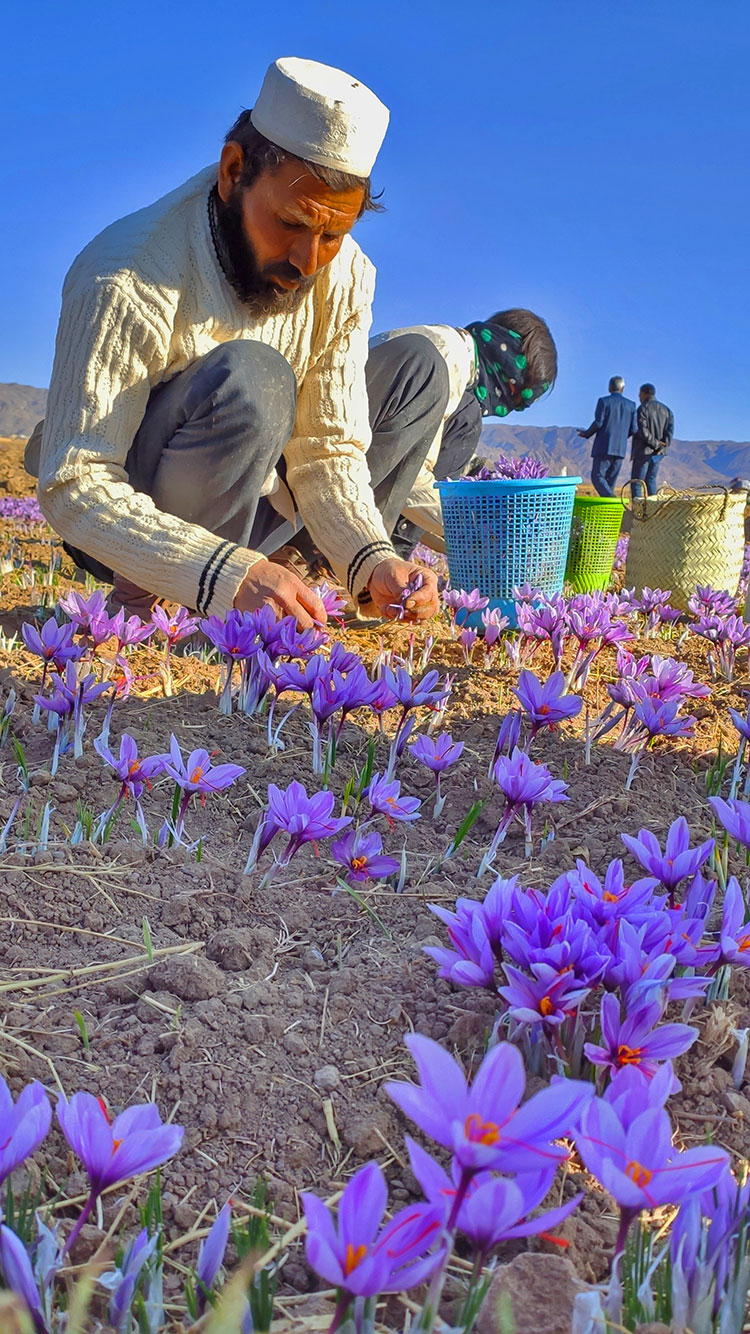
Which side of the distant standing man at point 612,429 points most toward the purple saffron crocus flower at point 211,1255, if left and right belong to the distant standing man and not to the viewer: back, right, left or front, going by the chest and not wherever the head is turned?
back

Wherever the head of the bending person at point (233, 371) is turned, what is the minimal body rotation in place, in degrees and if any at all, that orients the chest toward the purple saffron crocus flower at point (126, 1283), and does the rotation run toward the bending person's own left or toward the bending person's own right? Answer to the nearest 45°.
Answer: approximately 45° to the bending person's own right

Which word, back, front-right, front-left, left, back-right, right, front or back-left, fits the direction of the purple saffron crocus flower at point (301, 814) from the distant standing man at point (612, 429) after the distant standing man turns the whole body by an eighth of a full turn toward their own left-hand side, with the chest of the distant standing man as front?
back-left

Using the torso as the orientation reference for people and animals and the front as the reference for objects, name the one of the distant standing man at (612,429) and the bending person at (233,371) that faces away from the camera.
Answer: the distant standing man

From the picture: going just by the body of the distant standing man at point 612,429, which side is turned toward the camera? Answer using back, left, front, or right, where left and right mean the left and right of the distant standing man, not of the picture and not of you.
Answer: back

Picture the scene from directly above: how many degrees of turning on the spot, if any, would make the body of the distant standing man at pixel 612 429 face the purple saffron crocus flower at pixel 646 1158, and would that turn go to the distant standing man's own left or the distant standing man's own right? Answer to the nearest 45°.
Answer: approximately 180°

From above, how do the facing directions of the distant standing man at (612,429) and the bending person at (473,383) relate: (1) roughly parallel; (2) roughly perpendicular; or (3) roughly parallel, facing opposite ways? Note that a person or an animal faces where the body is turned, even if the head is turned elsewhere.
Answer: roughly perpendicular

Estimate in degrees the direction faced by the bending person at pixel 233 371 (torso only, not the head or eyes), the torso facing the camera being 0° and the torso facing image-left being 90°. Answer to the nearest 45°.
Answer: approximately 315°

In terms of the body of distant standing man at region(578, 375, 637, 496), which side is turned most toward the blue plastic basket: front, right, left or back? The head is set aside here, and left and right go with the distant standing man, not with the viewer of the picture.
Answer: back

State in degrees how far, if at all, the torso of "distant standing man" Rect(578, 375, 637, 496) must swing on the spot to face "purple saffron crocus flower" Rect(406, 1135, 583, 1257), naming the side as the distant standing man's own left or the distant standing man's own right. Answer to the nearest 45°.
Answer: approximately 180°

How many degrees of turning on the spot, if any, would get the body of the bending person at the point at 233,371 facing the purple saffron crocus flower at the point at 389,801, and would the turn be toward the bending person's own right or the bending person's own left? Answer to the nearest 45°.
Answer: approximately 45° to the bending person's own right
